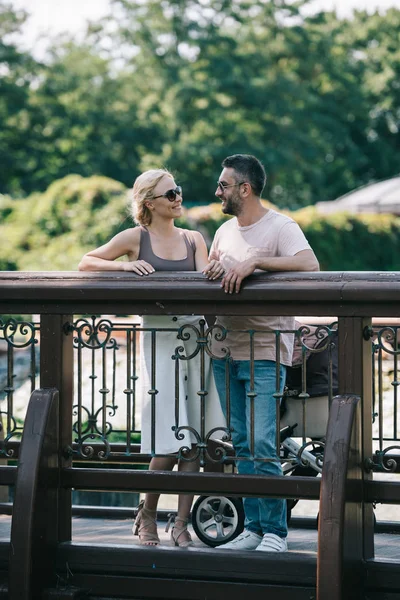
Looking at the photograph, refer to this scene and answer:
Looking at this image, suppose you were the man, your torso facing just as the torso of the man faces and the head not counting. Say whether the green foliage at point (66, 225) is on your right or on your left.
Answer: on your right

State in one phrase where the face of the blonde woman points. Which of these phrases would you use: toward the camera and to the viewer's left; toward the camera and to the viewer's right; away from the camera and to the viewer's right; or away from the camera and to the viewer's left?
toward the camera and to the viewer's right

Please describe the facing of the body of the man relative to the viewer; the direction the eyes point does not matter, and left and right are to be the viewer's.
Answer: facing the viewer and to the left of the viewer

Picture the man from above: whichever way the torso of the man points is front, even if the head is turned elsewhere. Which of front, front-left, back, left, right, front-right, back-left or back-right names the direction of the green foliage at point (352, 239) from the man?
back-right
